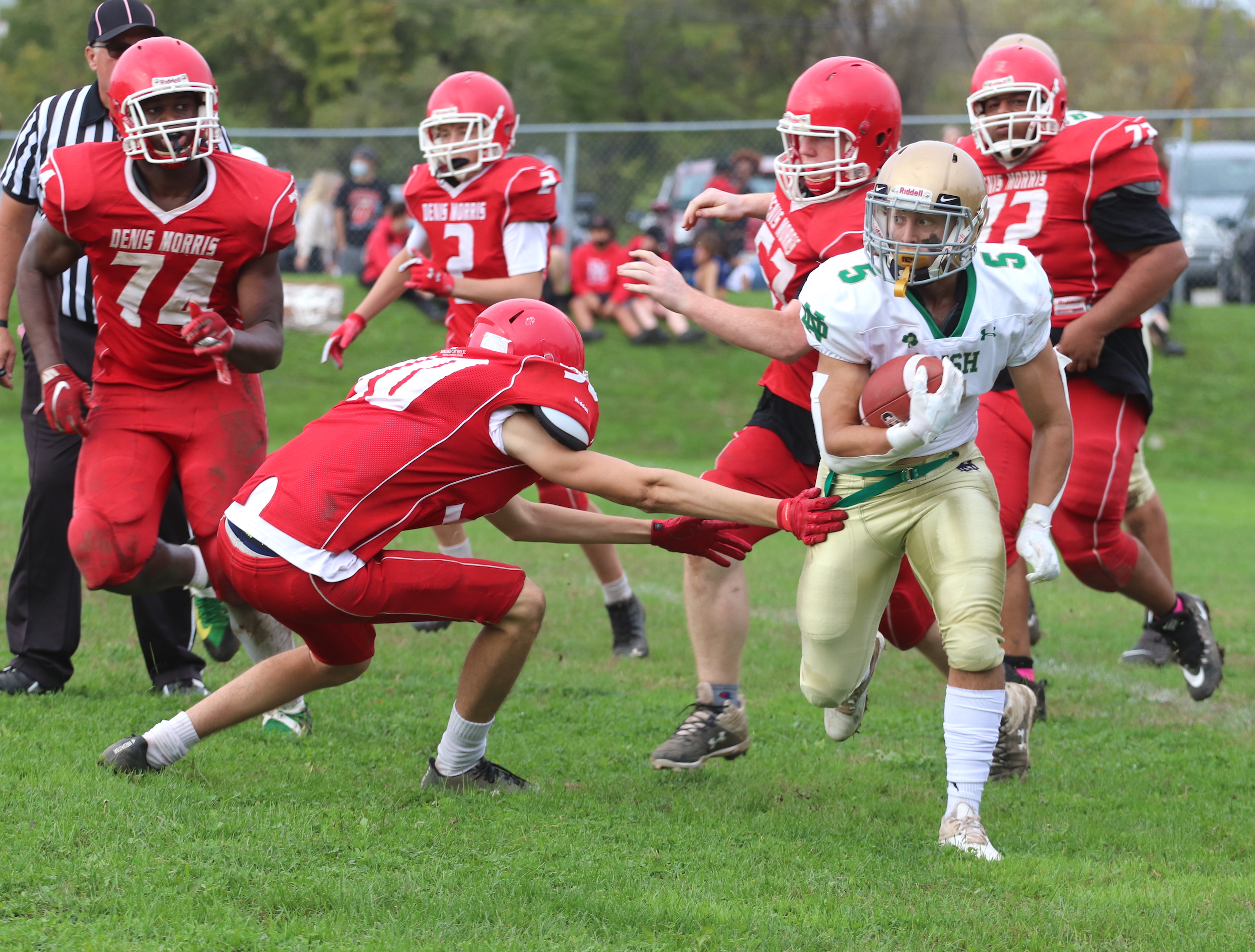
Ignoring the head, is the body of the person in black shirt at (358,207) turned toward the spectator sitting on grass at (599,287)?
no

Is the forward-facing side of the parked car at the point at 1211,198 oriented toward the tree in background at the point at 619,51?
no

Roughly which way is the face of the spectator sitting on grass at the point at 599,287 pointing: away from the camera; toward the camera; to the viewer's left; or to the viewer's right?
toward the camera

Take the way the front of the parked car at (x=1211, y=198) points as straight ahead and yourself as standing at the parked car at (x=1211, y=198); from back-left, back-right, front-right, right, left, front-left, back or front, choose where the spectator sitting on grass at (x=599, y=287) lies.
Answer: front-right

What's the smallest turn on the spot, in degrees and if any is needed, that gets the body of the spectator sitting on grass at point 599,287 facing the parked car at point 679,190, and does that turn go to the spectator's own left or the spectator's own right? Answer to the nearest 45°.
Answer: approximately 180°

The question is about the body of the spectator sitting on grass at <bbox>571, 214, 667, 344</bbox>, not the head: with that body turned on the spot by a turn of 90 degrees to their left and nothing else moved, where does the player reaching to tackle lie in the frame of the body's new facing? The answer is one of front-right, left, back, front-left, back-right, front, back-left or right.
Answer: right

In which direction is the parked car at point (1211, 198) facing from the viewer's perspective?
toward the camera

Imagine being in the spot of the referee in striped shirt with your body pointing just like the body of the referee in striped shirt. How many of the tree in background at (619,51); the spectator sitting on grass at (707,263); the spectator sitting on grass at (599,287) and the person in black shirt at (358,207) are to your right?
0

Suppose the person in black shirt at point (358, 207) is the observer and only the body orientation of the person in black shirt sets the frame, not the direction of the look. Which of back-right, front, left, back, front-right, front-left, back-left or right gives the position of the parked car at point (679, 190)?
left

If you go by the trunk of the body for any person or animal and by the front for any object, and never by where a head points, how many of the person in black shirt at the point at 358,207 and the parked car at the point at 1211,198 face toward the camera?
2

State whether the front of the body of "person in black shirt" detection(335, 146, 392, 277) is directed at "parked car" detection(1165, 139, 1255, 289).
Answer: no

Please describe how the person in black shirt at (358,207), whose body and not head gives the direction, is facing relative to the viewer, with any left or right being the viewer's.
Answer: facing the viewer

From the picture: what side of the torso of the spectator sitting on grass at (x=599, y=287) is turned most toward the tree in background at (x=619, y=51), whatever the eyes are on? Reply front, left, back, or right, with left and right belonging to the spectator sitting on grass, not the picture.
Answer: back

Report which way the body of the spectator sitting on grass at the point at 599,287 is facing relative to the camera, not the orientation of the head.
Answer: toward the camera

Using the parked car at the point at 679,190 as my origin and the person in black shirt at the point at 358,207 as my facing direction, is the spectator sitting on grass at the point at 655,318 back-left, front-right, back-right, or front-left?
front-left

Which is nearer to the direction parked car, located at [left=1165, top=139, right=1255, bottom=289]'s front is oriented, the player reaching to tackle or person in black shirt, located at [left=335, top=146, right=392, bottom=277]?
the player reaching to tackle

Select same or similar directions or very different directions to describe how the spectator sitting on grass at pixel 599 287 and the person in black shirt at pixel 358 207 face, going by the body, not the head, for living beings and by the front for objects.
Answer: same or similar directions

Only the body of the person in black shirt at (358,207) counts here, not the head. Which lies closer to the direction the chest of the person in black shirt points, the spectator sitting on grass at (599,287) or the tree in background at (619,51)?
the spectator sitting on grass
